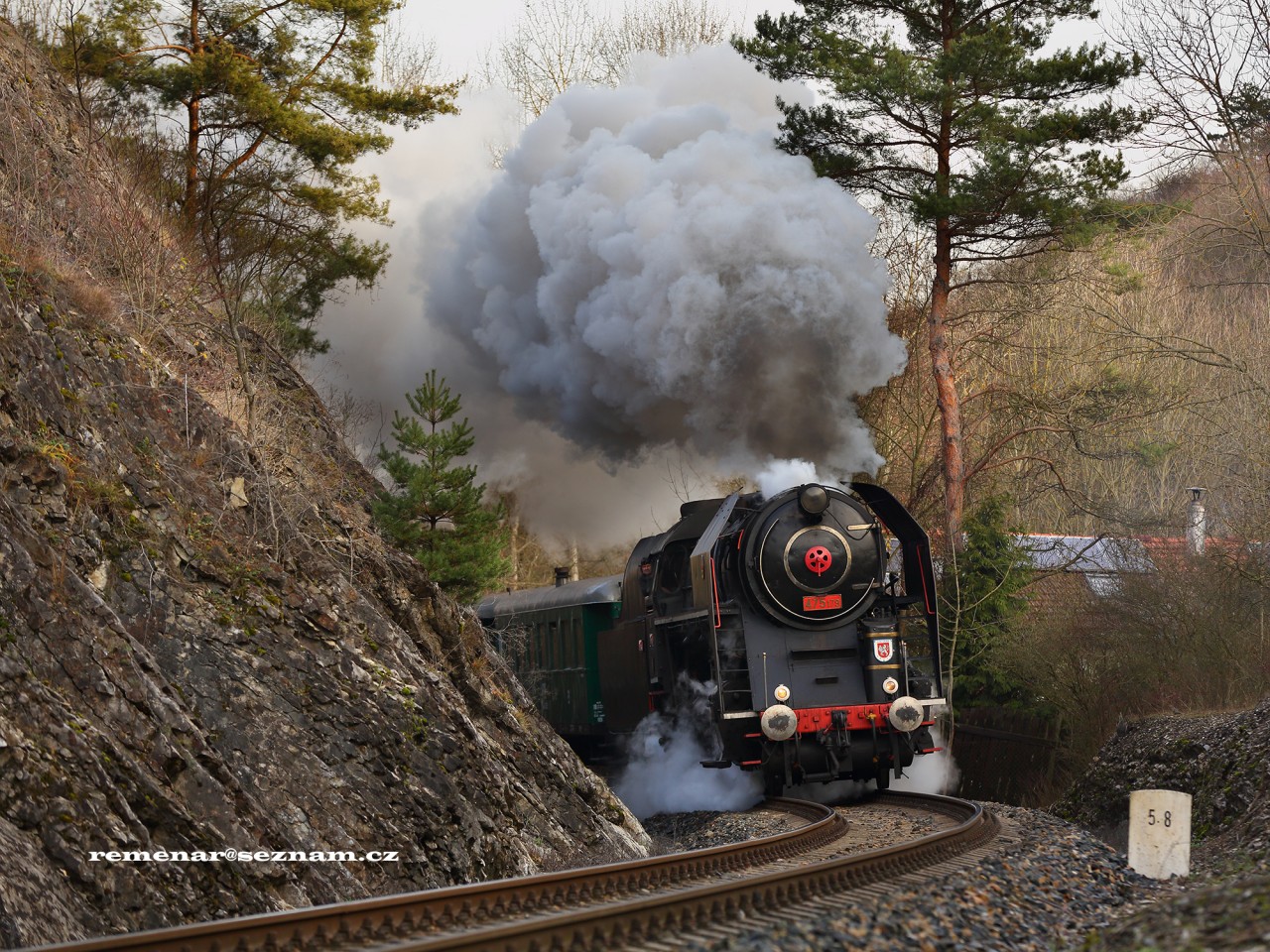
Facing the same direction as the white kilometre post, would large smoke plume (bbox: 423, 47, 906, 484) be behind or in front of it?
behind

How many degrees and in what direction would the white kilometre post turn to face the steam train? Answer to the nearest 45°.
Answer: approximately 135° to its right

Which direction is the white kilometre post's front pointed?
toward the camera

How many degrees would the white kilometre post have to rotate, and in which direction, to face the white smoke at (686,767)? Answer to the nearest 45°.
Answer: approximately 135° to its right

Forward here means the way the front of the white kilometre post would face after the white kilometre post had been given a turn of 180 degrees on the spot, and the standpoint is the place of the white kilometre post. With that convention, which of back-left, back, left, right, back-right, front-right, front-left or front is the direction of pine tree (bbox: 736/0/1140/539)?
front

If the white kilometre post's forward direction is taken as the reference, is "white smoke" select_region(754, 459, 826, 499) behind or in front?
behind

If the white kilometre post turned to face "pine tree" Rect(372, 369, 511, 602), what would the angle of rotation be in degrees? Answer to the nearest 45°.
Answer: approximately 135° to its right
